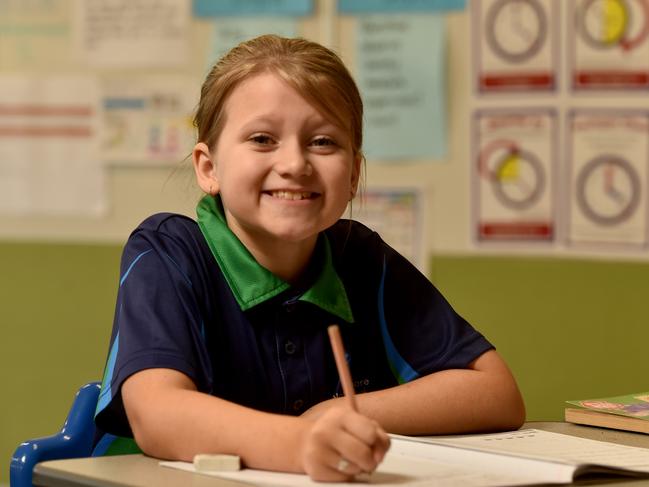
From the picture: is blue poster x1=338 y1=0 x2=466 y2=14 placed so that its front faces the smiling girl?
yes

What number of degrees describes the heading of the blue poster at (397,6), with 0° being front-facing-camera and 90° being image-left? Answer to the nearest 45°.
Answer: approximately 0°

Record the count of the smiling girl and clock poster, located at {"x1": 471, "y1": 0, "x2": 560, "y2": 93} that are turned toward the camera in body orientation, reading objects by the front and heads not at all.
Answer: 2

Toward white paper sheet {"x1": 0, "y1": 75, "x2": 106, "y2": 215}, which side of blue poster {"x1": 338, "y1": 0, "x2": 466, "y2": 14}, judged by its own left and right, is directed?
right

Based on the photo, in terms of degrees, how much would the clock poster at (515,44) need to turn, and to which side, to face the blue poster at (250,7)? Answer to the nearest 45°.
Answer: approximately 90° to its right

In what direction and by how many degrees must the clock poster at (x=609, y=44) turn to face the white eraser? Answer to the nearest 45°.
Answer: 0° — it already faces it

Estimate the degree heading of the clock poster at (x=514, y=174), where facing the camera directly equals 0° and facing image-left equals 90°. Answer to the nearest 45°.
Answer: approximately 0°
